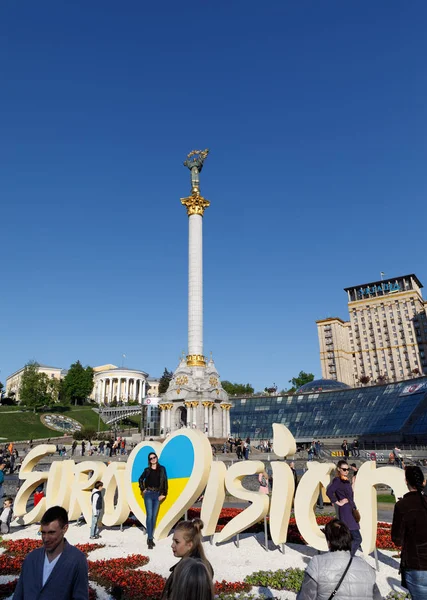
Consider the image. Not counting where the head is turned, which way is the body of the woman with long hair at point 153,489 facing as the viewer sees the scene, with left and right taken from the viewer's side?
facing the viewer

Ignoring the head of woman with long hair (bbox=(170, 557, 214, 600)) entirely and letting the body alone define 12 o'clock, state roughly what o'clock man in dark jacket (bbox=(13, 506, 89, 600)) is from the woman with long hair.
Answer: The man in dark jacket is roughly at 10 o'clock from the woman with long hair.

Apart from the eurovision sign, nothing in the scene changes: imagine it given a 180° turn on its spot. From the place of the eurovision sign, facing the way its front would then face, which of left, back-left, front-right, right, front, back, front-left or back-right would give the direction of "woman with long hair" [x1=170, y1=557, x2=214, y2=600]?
back-right

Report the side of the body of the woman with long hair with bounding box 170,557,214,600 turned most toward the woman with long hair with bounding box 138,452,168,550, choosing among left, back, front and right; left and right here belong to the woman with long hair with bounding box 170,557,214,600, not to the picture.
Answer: front

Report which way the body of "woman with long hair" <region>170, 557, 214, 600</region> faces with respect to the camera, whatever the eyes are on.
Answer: away from the camera

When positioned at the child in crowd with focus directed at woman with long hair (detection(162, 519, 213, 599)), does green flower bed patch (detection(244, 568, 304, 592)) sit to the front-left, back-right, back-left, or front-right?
front-left

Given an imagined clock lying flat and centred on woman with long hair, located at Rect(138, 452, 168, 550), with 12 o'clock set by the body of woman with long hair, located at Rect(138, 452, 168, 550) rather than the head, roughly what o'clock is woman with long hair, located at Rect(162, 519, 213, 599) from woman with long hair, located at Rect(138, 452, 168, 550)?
woman with long hair, located at Rect(162, 519, 213, 599) is roughly at 12 o'clock from woman with long hair, located at Rect(138, 452, 168, 550).

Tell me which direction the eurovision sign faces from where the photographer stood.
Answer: facing the viewer and to the left of the viewer

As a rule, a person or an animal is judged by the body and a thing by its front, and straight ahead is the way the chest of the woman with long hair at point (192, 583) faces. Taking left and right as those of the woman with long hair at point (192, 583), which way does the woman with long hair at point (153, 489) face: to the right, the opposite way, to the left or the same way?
the opposite way

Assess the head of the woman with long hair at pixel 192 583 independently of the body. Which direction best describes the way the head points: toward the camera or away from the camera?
away from the camera

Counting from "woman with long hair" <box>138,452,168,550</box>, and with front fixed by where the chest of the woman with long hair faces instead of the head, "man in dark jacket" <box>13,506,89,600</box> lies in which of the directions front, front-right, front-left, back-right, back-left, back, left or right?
front

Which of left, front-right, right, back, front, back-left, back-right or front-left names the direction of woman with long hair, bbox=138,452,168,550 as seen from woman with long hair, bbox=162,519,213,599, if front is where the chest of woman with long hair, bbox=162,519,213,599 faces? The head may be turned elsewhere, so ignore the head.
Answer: right
